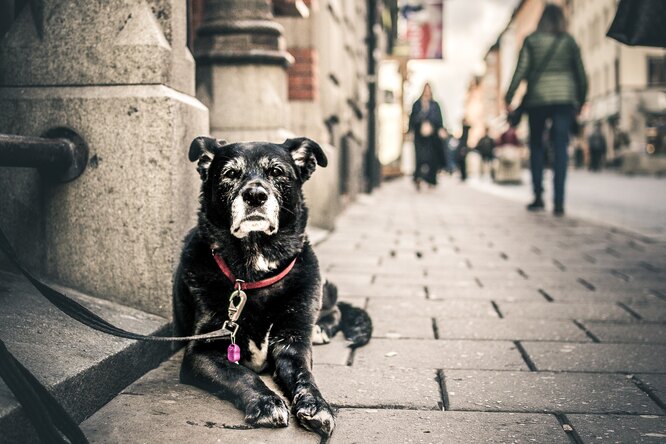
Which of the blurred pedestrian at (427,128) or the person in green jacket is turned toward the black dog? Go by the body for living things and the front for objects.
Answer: the blurred pedestrian

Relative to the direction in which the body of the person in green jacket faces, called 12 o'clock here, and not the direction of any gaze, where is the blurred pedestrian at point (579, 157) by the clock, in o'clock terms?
The blurred pedestrian is roughly at 12 o'clock from the person in green jacket.

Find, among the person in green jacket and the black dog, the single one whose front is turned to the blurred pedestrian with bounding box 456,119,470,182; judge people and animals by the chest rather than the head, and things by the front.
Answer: the person in green jacket

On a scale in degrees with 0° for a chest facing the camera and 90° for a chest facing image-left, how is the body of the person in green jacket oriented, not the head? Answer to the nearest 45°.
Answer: approximately 180°

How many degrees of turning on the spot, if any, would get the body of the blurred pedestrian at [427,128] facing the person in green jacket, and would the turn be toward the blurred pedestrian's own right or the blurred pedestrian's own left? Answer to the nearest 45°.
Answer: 0° — they already face them

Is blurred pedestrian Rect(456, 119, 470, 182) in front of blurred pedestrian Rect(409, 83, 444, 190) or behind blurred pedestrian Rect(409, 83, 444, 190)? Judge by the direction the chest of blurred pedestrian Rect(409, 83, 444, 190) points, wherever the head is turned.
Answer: behind

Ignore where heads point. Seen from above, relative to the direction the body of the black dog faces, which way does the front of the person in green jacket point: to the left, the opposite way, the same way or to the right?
the opposite way

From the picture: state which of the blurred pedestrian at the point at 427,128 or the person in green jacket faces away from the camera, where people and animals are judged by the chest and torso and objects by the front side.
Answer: the person in green jacket

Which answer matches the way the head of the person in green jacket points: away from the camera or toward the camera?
away from the camera

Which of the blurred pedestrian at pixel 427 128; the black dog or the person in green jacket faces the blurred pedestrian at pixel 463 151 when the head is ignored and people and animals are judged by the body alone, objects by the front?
the person in green jacket

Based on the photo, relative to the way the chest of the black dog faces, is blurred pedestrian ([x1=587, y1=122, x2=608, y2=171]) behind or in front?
behind
